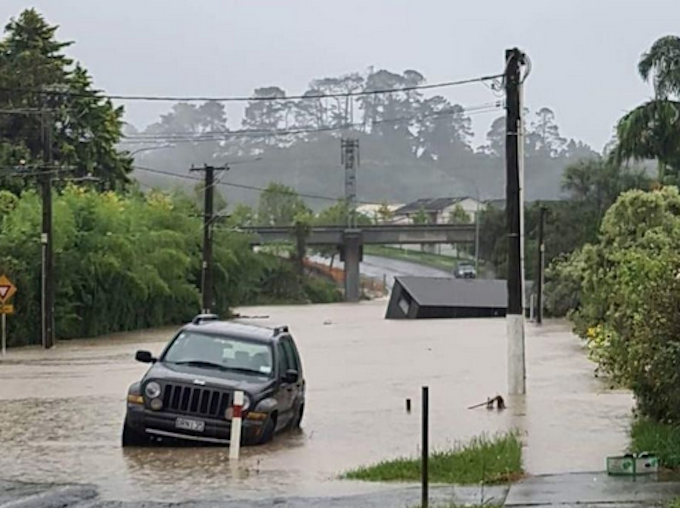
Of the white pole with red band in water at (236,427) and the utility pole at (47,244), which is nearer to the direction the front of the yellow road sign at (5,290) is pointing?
the white pole with red band in water

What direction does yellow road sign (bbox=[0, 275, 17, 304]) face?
toward the camera

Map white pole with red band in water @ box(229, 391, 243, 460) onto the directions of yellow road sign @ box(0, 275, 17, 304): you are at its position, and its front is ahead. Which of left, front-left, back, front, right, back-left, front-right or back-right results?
front

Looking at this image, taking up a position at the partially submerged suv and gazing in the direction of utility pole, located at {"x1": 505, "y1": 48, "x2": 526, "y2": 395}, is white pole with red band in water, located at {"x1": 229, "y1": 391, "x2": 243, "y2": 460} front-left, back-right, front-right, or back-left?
back-right

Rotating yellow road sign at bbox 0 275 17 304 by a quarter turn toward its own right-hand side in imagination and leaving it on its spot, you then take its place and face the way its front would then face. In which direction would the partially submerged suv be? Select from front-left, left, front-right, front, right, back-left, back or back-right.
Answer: left
